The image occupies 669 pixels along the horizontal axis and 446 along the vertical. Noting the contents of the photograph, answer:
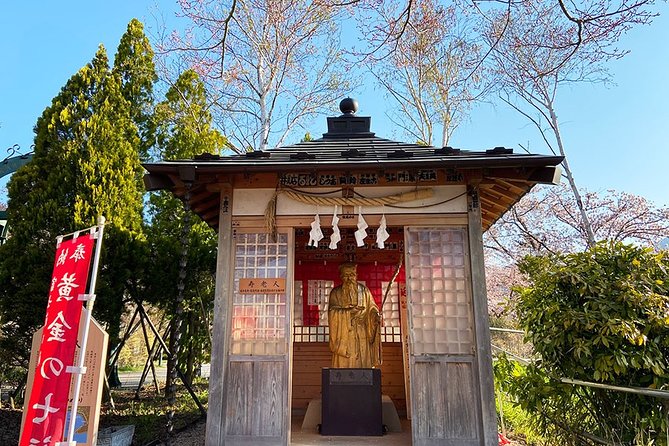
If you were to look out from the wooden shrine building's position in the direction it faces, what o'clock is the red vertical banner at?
The red vertical banner is roughly at 2 o'clock from the wooden shrine building.

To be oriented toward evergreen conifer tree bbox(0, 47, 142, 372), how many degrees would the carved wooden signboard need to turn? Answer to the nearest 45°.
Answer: approximately 135° to its right

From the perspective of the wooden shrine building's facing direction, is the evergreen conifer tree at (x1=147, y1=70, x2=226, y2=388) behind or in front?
behind

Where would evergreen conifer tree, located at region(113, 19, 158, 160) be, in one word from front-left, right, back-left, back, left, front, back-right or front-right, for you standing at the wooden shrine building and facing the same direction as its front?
back-right

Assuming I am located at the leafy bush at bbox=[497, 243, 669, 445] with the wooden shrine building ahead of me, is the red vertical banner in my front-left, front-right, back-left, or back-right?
front-left

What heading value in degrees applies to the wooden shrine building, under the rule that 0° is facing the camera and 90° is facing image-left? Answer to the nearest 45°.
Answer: approximately 0°

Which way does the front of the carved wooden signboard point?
toward the camera

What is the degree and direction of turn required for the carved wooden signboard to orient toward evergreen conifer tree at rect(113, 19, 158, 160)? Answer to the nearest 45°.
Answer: approximately 135° to its right

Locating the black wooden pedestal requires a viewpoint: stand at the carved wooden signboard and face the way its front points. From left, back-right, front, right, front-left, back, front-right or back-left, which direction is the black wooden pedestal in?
back-left

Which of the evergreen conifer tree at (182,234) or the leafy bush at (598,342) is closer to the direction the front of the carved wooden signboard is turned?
the leafy bush
